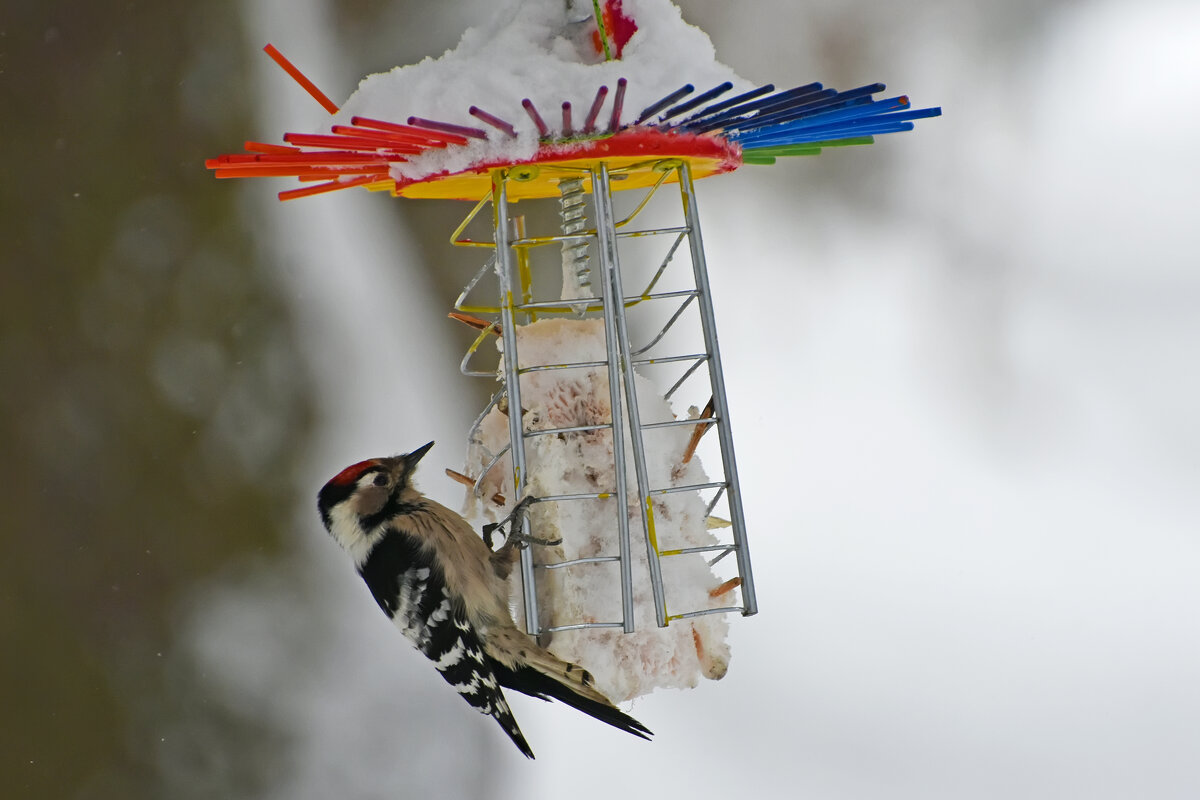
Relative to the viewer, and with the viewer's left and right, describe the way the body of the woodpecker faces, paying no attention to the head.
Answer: facing to the right of the viewer
